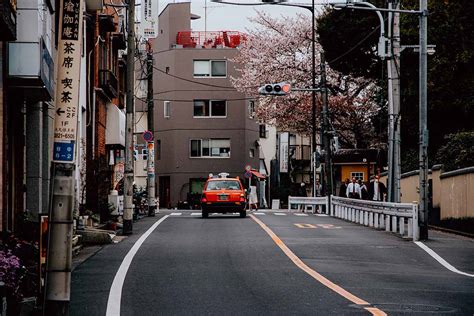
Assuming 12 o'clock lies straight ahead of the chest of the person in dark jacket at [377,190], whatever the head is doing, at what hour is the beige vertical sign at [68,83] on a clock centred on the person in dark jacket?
The beige vertical sign is roughly at 12 o'clock from the person in dark jacket.

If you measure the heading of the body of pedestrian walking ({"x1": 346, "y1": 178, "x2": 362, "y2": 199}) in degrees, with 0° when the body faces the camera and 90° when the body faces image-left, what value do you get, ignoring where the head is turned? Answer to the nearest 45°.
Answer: approximately 0°

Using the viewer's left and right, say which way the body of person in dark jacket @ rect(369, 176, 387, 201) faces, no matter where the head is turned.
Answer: facing the viewer

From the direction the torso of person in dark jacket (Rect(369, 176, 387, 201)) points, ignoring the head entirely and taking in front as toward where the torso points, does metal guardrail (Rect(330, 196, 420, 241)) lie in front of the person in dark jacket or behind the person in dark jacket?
in front

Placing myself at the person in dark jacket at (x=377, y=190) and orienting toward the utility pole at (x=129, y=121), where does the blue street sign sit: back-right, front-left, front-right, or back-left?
front-left

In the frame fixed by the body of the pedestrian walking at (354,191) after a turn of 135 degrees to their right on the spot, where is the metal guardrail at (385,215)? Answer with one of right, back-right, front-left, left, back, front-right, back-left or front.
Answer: back-left

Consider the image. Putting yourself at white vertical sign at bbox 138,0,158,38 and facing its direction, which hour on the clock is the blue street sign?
The blue street sign is roughly at 12 o'clock from the white vertical sign.

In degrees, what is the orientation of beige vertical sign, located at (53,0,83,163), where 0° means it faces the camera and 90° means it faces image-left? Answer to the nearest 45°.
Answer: approximately 0°

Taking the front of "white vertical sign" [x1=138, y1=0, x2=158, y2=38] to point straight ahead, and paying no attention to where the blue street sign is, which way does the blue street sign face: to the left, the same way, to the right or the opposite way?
the same way

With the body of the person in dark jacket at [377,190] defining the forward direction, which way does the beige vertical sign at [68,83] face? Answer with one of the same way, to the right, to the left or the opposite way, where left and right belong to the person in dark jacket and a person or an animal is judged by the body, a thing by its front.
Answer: the same way

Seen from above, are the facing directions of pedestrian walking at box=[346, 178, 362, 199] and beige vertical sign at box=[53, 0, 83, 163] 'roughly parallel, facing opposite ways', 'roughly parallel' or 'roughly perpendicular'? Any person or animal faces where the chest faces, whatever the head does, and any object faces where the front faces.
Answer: roughly parallel

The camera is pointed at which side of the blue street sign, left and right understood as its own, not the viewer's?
front

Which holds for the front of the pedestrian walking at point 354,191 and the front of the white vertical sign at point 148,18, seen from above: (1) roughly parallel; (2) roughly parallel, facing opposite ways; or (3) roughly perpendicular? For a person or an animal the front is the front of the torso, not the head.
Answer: roughly parallel

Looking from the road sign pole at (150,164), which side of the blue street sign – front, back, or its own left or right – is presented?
back

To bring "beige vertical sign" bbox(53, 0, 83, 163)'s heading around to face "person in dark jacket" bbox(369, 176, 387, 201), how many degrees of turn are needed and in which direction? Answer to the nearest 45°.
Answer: approximately 135° to its left

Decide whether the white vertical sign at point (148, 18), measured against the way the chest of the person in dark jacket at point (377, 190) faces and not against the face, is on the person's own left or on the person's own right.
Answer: on the person's own right
